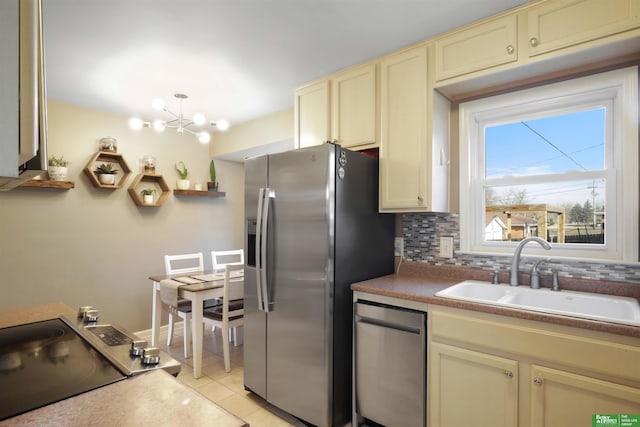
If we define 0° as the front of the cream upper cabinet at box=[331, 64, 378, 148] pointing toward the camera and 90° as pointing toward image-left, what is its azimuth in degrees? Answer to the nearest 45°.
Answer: approximately 45°

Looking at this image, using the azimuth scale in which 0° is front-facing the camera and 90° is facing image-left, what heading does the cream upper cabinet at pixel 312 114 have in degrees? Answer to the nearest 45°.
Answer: approximately 45°

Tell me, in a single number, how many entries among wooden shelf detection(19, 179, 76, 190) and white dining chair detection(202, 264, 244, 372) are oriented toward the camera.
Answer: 1

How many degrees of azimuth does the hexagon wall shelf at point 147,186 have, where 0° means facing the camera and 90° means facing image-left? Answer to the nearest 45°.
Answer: approximately 315°

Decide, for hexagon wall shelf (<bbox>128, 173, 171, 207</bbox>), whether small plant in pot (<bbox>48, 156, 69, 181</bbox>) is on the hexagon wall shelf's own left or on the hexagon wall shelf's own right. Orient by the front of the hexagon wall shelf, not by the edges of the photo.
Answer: on the hexagon wall shelf's own right

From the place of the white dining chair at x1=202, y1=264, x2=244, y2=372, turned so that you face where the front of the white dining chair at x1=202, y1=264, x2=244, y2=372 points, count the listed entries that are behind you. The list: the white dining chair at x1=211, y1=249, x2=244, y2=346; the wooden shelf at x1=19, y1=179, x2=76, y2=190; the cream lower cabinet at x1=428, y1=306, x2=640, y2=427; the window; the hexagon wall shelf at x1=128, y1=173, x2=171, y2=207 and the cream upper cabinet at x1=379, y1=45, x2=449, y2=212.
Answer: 3

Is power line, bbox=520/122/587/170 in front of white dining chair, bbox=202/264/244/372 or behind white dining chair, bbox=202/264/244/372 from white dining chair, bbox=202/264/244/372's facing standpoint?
behind

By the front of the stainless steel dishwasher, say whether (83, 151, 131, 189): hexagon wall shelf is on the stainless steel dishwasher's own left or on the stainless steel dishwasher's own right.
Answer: on the stainless steel dishwasher's own right
